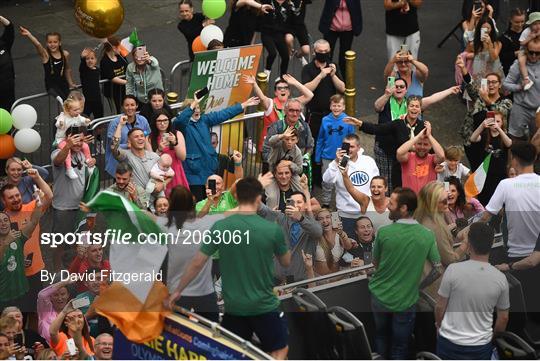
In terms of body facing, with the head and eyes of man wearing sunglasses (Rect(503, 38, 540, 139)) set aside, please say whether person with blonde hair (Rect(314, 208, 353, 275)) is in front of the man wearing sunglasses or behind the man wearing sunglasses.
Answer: in front

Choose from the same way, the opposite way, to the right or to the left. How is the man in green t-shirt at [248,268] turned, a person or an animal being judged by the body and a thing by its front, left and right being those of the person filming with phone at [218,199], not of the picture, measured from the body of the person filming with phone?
the opposite way

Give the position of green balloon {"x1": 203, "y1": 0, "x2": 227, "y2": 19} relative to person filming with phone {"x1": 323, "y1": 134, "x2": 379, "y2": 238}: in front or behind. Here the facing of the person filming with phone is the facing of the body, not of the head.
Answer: behind

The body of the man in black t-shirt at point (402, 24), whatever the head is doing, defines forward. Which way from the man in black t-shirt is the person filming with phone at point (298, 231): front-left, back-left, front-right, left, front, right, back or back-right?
front

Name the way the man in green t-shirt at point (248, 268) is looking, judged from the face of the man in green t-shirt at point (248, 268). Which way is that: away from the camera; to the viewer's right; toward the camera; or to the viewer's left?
away from the camera

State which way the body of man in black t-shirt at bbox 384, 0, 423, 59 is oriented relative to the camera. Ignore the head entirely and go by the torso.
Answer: toward the camera

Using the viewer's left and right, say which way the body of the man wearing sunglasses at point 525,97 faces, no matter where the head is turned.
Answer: facing the viewer and to the left of the viewer

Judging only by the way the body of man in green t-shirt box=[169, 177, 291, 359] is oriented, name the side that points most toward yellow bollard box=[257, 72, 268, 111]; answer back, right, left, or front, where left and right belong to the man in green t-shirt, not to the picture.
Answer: front

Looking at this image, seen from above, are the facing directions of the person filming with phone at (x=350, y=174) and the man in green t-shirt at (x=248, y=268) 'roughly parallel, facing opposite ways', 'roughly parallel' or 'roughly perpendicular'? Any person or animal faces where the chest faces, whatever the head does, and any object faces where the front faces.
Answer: roughly parallel, facing opposite ways

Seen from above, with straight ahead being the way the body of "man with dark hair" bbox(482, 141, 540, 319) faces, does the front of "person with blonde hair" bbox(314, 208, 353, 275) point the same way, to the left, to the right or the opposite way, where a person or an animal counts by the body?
the opposite way

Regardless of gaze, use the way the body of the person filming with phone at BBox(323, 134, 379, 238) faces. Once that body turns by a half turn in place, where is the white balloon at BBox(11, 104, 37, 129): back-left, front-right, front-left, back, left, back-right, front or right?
left

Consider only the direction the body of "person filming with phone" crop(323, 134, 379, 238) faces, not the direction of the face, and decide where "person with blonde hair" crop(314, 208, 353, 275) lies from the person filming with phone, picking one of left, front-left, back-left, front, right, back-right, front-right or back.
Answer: front

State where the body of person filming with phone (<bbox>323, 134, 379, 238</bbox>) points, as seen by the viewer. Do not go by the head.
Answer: toward the camera

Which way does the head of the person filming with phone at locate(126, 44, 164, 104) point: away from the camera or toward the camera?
toward the camera

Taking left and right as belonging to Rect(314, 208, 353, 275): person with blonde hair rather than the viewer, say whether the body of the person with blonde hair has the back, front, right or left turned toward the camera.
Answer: front

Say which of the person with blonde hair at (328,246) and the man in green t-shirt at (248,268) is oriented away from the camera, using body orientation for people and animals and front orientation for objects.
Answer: the man in green t-shirt

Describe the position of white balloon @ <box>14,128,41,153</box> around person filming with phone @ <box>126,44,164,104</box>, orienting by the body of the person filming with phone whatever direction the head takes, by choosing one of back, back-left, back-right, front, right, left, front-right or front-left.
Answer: front-right

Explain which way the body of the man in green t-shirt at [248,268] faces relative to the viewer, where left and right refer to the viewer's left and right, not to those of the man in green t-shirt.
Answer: facing away from the viewer
